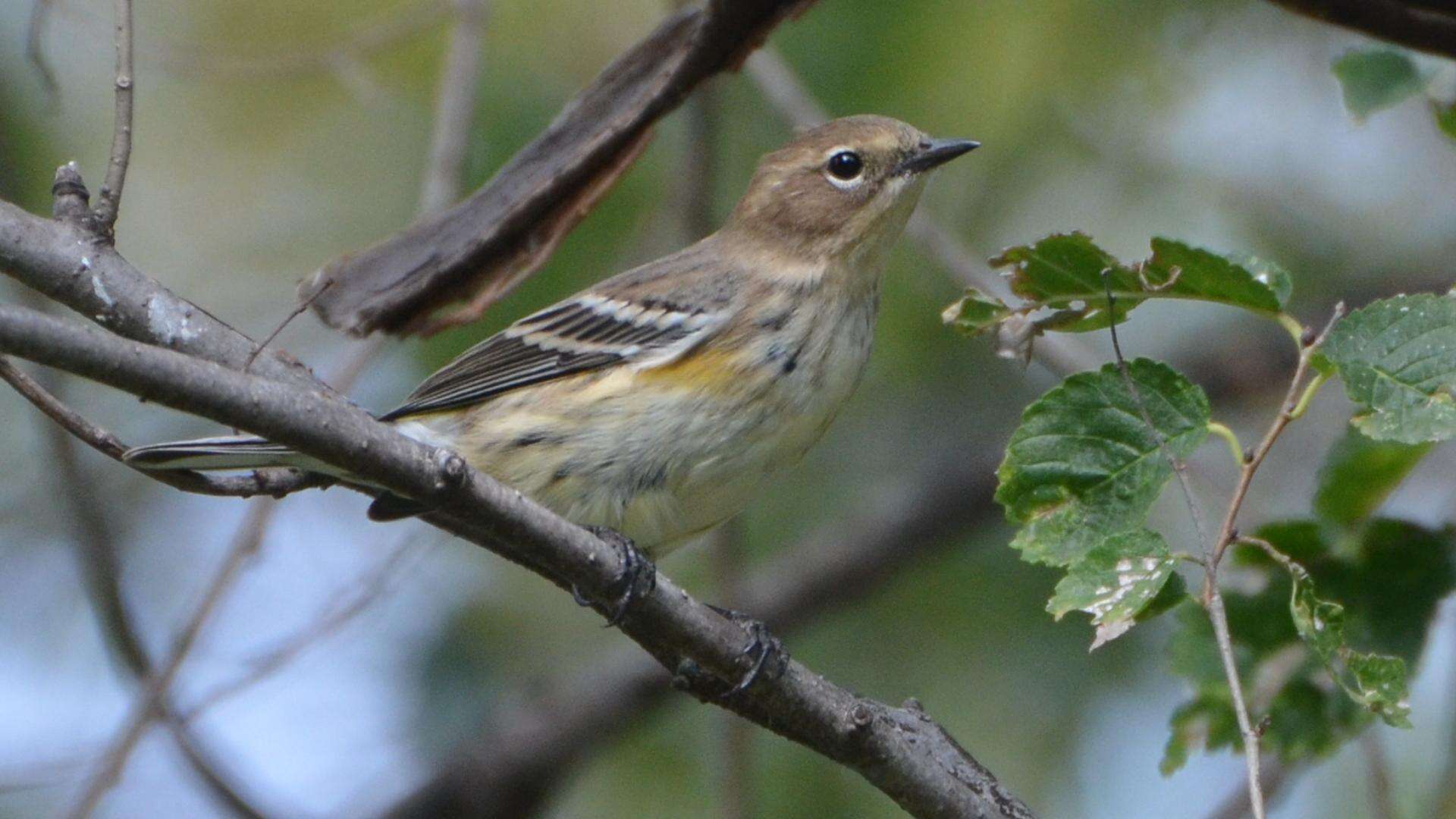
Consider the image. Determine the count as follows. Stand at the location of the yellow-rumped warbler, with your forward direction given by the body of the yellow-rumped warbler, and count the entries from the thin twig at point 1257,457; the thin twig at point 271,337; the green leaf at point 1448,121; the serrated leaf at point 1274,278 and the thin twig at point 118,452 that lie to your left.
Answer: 0

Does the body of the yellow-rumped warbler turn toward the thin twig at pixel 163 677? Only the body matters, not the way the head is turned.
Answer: no

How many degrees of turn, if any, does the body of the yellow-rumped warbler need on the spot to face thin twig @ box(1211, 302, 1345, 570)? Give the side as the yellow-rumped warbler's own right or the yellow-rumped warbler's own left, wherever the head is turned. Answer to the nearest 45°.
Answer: approximately 45° to the yellow-rumped warbler's own right

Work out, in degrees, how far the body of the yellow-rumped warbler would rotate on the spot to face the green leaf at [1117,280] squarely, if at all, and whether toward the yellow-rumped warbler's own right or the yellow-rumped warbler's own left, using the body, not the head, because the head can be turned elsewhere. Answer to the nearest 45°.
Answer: approximately 45° to the yellow-rumped warbler's own right

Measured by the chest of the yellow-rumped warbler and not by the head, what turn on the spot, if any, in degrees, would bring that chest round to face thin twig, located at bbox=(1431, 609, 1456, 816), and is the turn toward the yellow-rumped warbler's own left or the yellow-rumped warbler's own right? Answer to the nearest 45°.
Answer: approximately 45° to the yellow-rumped warbler's own left

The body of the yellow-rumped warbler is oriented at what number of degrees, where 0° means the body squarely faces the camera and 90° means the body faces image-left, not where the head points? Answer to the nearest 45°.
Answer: approximately 270°

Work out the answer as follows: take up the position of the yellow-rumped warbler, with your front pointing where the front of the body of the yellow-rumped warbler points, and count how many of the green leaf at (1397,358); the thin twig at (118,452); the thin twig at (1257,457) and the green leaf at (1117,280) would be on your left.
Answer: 0
